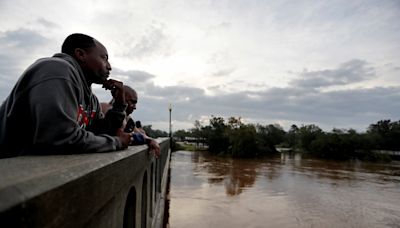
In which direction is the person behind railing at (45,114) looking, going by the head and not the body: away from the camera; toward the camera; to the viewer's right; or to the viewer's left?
to the viewer's right

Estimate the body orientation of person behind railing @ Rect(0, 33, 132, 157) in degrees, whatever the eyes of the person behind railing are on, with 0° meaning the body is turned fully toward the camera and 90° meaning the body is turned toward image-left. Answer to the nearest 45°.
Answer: approximately 270°
